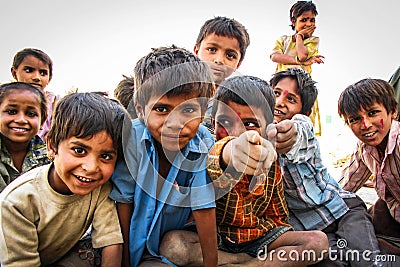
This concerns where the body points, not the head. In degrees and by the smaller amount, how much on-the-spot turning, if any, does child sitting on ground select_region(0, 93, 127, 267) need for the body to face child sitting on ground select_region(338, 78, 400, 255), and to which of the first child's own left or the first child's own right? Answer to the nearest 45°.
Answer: approximately 45° to the first child's own left

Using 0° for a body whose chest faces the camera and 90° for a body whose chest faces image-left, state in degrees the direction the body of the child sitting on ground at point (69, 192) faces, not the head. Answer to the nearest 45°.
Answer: approximately 315°

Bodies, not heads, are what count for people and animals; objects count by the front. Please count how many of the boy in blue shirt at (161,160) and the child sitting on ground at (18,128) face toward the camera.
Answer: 2

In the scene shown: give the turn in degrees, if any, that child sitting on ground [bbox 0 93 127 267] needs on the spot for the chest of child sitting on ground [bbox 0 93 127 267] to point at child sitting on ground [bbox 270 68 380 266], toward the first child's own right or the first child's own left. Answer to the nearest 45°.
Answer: approximately 45° to the first child's own left
